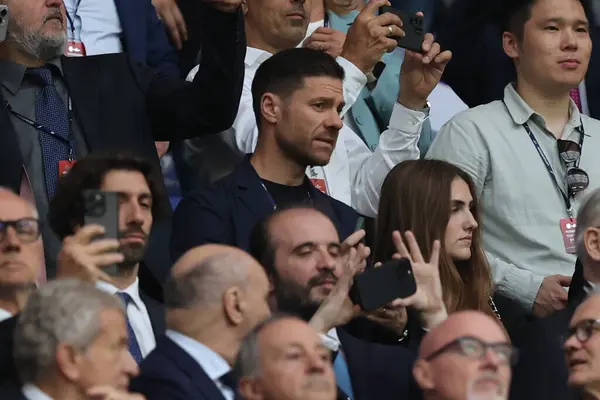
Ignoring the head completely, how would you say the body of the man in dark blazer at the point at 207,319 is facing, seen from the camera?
to the viewer's right

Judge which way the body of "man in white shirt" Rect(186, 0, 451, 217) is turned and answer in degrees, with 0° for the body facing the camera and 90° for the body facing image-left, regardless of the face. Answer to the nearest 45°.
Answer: approximately 315°

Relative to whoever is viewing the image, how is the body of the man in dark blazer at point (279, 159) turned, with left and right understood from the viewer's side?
facing the viewer and to the right of the viewer

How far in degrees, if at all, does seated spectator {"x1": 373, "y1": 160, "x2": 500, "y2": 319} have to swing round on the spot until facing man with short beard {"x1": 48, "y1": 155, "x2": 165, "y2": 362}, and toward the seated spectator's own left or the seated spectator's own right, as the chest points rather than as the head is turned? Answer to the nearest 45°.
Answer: approximately 135° to the seated spectator's own right

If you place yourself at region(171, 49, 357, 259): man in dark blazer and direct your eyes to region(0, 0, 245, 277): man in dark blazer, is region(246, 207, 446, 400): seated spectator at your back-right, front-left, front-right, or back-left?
back-left

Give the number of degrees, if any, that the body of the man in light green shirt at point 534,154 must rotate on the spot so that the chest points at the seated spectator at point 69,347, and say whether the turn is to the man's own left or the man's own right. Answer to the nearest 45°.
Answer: approximately 90° to the man's own right

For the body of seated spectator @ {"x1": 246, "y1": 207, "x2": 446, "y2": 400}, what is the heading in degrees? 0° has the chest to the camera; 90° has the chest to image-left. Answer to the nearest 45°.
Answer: approximately 315°
